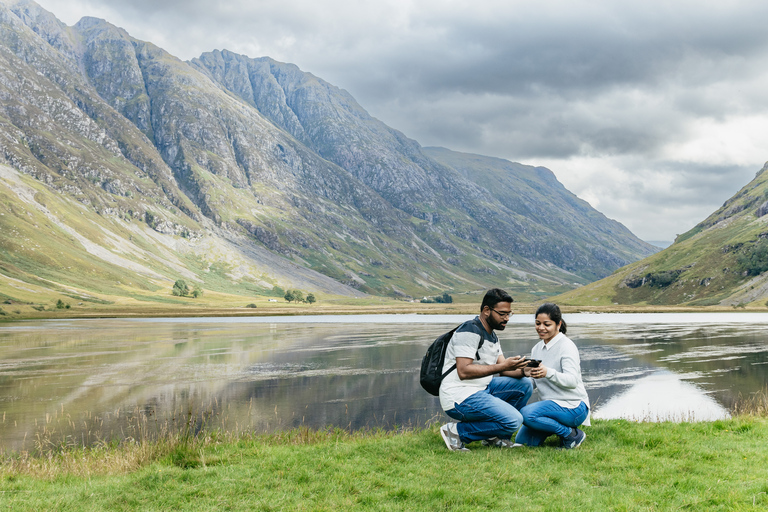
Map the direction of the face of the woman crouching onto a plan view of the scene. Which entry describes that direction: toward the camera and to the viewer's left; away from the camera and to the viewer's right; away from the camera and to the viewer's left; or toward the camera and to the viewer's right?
toward the camera and to the viewer's left

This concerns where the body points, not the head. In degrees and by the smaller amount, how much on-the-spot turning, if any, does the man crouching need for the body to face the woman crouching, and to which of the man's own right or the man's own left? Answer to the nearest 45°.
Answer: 0° — they already face them

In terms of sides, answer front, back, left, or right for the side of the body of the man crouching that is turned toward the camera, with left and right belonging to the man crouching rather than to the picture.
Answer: right

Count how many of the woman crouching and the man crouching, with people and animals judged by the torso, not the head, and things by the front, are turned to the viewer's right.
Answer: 1
